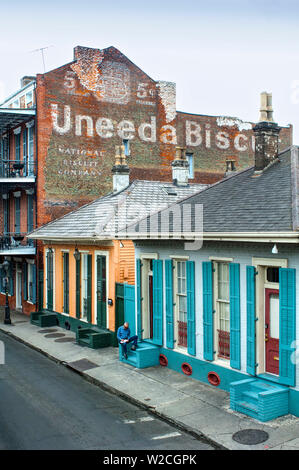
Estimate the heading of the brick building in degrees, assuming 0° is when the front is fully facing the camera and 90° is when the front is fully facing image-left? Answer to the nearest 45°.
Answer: approximately 45°

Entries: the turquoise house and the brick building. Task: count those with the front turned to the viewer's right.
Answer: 0

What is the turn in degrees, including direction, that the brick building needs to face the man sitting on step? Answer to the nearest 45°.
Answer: approximately 45° to its left

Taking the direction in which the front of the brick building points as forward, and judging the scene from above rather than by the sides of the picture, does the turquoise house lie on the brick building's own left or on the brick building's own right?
on the brick building's own left

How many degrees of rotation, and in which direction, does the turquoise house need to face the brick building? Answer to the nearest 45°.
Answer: approximately 90° to its right
